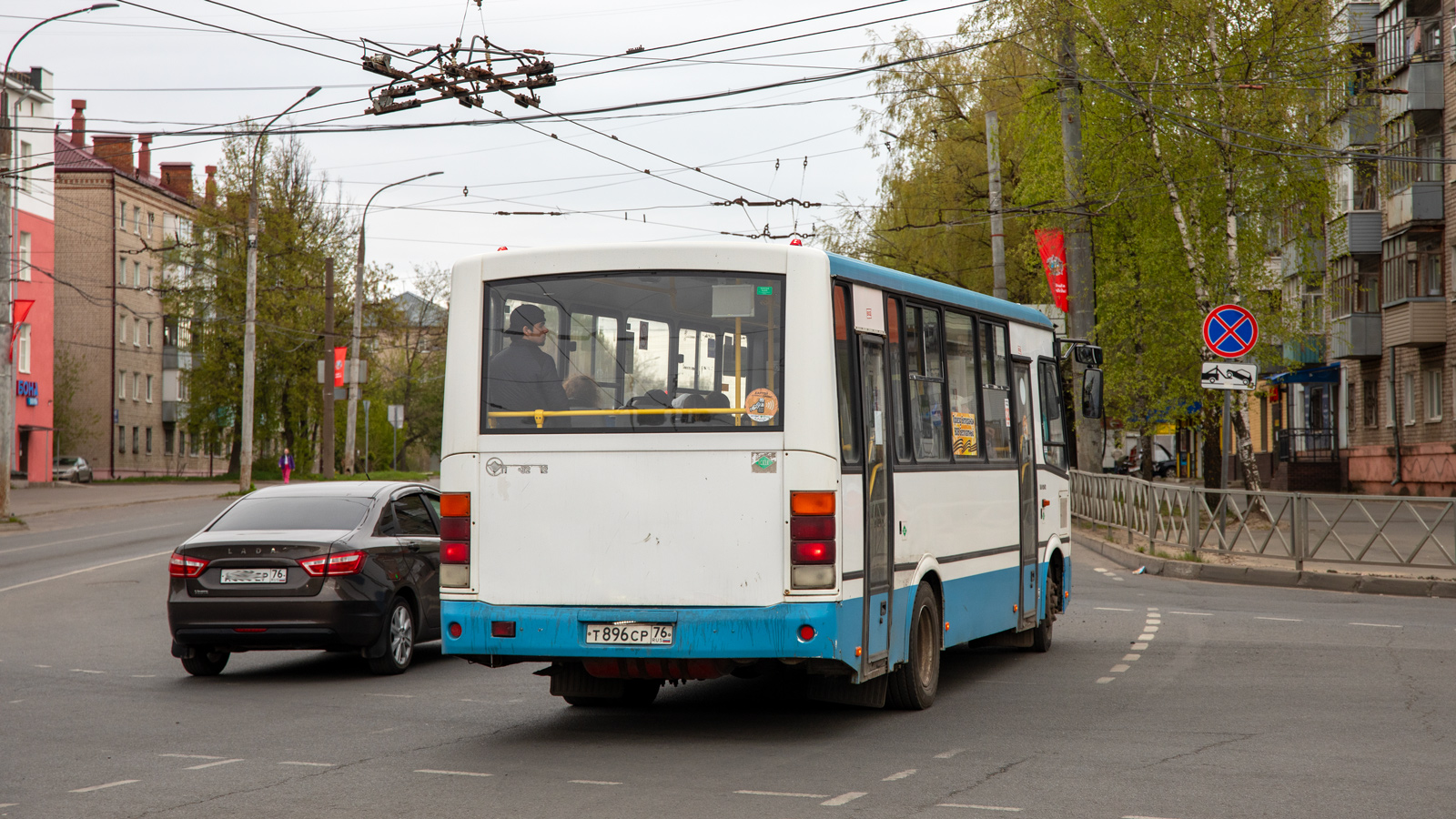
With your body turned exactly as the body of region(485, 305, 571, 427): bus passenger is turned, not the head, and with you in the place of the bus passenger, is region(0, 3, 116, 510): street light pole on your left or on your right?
on your left

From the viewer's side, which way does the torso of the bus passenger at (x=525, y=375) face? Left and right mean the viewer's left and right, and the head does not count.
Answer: facing away from the viewer and to the right of the viewer

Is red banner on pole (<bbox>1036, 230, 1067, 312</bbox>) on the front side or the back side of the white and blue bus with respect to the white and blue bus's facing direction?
on the front side

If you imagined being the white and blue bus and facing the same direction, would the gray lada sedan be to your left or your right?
on your left

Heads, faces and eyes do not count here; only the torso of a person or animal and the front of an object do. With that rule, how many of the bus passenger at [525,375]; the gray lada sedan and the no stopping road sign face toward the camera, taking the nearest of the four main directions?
1

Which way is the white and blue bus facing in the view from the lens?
facing away from the viewer and to the right of the viewer

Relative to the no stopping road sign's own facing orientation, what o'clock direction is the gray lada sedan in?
The gray lada sedan is roughly at 1 o'clock from the no stopping road sign.

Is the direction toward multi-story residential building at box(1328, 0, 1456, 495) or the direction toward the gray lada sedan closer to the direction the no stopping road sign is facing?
the gray lada sedan

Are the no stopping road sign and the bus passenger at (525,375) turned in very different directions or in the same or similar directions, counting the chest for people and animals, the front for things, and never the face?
very different directions

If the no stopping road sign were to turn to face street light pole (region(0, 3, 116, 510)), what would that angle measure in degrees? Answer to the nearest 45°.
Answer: approximately 90° to its right

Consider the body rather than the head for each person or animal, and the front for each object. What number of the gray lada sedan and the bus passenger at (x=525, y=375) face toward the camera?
0

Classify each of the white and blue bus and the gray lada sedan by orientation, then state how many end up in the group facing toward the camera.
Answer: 0

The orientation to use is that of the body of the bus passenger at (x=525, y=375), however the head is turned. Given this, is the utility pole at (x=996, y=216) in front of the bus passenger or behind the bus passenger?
in front

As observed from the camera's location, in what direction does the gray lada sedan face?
facing away from the viewer and to the right of the viewer
